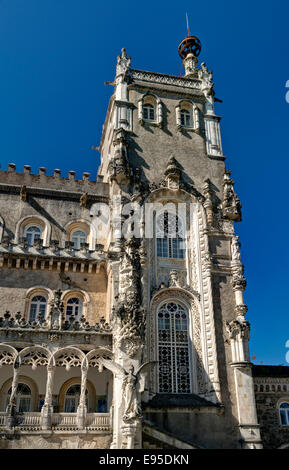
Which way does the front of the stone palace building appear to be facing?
toward the camera
